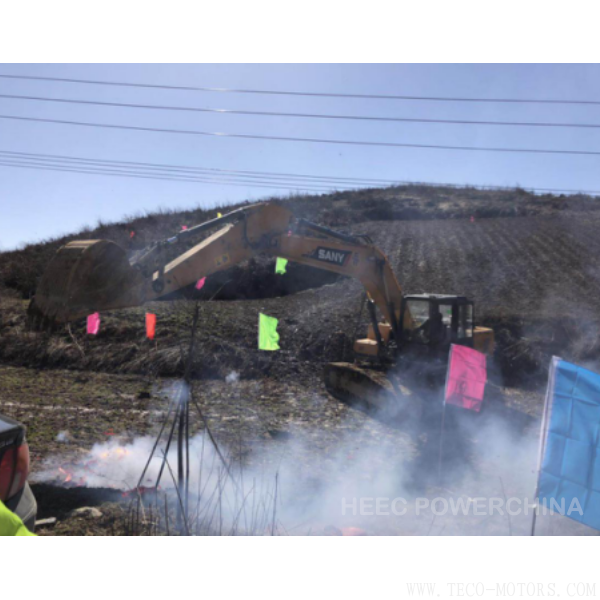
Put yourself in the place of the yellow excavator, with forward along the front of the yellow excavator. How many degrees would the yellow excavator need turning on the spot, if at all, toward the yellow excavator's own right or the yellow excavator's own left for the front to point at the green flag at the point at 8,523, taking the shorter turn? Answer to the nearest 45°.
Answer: approximately 45° to the yellow excavator's own left

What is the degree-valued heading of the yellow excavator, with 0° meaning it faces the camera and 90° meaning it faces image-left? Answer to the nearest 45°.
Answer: approximately 45°
